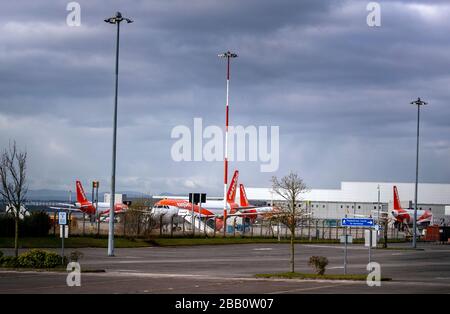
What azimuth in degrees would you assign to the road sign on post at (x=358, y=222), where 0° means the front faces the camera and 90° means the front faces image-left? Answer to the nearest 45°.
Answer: approximately 0°

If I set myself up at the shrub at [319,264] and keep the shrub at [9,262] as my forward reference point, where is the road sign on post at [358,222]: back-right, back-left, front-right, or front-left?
back-right

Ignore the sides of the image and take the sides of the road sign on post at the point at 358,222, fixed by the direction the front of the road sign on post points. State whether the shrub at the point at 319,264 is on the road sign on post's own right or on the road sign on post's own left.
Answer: on the road sign on post's own right

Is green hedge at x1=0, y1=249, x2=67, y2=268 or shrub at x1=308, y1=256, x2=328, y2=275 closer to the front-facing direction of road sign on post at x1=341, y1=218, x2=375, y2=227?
the shrub

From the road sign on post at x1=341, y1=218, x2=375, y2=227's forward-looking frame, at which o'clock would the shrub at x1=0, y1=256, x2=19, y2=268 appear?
The shrub is roughly at 3 o'clock from the road sign on post.

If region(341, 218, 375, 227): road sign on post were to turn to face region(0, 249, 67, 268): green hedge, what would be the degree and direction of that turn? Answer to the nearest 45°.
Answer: approximately 90° to its right
